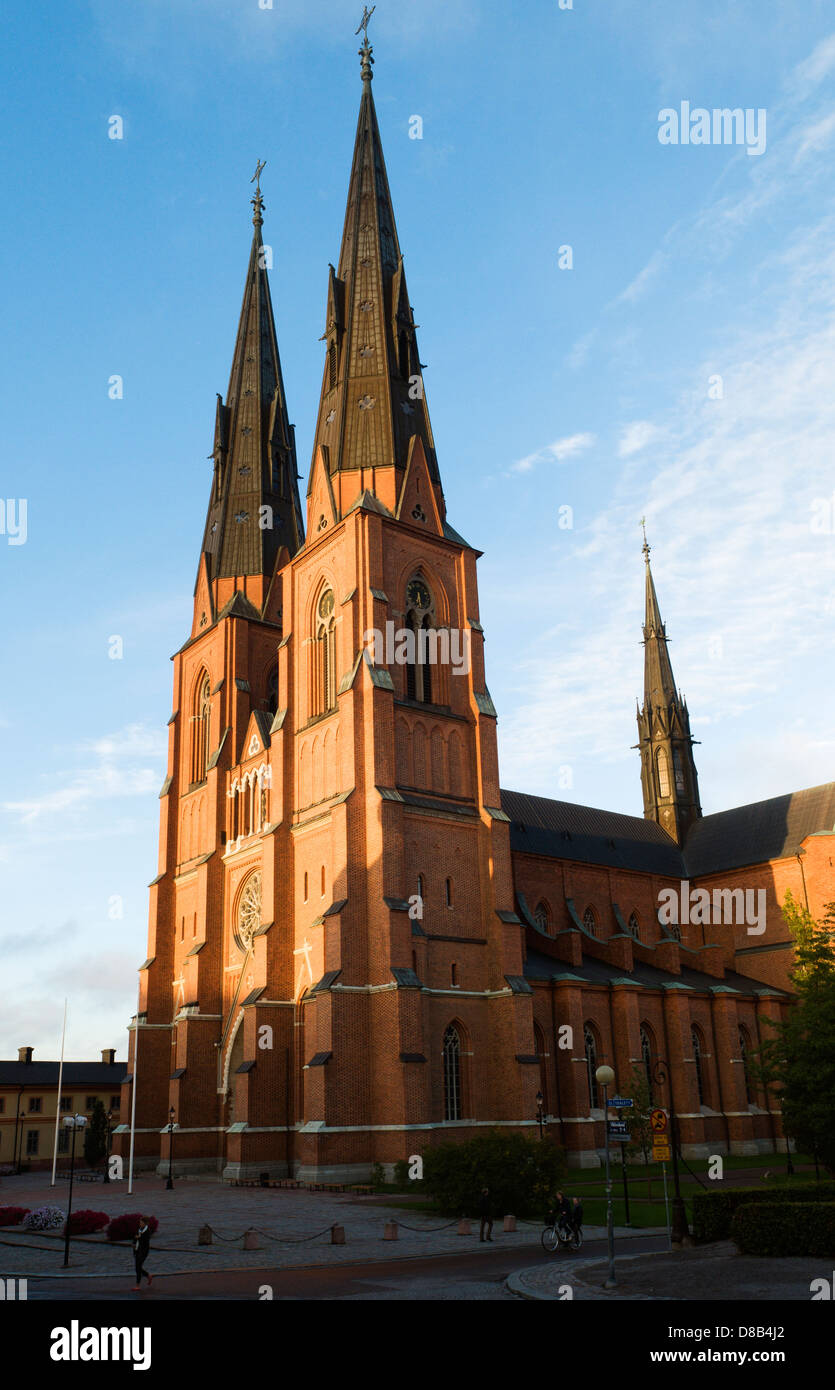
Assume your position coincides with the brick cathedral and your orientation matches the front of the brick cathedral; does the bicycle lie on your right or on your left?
on your left

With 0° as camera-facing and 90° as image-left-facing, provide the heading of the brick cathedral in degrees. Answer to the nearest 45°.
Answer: approximately 45°

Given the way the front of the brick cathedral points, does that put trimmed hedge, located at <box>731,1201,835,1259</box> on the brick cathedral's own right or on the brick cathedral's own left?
on the brick cathedral's own left

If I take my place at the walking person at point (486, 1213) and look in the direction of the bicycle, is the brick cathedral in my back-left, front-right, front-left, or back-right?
back-left

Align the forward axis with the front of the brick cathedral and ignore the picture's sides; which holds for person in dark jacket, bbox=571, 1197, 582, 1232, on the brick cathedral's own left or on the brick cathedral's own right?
on the brick cathedral's own left
